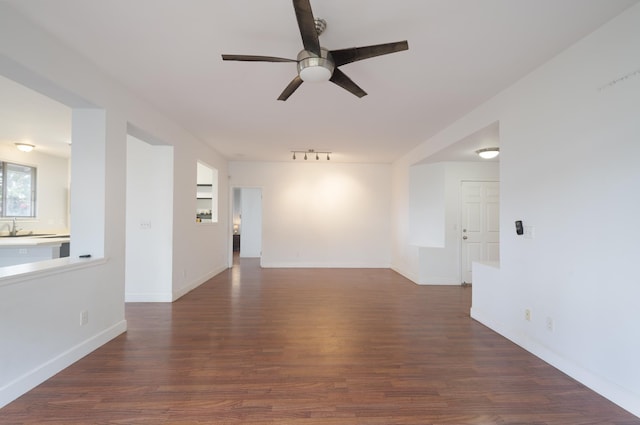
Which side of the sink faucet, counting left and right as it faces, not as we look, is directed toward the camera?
front

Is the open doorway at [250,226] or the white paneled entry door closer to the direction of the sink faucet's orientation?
the white paneled entry door

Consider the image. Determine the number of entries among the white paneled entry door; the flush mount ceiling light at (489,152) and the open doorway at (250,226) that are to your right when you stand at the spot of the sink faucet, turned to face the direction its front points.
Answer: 0

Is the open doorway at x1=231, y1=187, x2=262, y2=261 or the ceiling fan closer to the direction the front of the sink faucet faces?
the ceiling fan

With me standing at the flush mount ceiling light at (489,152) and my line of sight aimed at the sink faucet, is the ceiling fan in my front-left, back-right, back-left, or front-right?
front-left

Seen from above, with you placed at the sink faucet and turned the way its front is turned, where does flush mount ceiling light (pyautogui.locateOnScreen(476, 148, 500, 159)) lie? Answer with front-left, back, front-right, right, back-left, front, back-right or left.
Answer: front-left

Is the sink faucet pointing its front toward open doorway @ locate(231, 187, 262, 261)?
no

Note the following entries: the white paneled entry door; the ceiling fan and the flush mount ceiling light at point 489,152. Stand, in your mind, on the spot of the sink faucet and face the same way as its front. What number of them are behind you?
0

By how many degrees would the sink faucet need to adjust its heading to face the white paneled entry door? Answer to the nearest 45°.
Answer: approximately 45° to its left

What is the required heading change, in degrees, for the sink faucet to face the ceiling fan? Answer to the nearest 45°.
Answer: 0° — it already faces it
